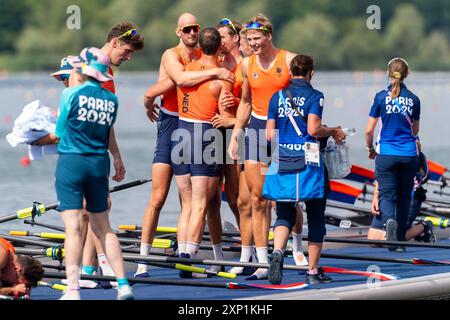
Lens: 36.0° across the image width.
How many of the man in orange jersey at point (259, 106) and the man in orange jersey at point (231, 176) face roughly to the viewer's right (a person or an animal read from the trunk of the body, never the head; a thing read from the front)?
0

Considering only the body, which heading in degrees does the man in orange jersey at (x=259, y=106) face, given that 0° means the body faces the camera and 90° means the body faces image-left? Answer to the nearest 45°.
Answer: approximately 45°

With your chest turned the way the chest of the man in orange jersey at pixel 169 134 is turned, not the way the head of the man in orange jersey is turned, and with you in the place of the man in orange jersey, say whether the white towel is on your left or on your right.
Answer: on your right

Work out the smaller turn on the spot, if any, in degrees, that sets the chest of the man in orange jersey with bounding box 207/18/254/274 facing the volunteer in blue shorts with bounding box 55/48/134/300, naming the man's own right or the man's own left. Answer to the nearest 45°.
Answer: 0° — they already face them

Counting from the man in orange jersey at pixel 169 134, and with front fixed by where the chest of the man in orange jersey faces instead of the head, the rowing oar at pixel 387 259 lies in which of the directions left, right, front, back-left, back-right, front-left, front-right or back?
front-left

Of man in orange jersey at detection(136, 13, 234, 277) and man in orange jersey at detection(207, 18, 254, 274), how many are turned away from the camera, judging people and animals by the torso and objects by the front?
0

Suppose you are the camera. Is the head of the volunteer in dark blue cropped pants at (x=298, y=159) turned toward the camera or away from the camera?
away from the camera

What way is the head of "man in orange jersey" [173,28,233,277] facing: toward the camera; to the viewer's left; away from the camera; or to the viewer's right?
away from the camera
